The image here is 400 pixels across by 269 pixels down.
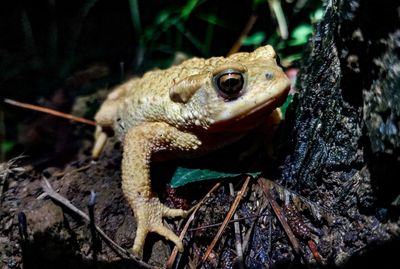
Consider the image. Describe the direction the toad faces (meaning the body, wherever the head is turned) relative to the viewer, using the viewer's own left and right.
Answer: facing the viewer and to the right of the viewer

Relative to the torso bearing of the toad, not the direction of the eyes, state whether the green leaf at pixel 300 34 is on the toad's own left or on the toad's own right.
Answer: on the toad's own left

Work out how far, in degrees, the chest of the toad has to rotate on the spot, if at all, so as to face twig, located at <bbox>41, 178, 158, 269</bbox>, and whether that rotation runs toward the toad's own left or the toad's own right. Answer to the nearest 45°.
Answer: approximately 135° to the toad's own right

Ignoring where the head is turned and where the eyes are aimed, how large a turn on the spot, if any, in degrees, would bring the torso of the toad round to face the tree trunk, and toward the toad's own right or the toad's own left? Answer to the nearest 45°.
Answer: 0° — it already faces it

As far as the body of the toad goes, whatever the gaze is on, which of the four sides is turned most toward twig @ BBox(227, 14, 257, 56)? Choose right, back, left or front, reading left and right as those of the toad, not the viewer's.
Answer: left
